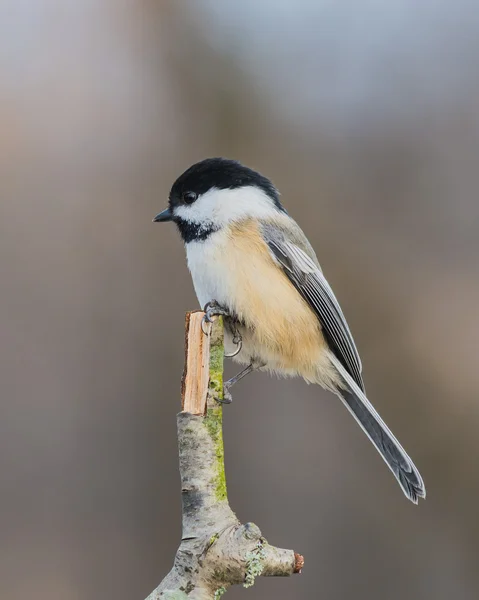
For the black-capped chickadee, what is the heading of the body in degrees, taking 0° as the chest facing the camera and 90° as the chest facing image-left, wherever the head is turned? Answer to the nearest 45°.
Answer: approximately 90°
